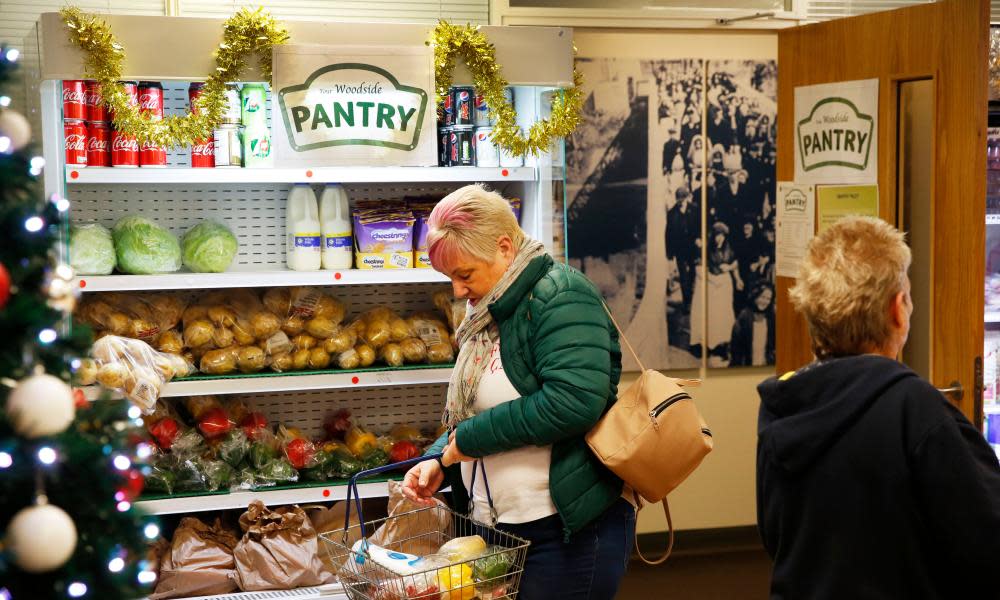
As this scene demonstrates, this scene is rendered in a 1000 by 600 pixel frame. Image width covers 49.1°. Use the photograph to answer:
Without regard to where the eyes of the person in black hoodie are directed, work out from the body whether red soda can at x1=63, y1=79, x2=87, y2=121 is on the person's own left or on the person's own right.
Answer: on the person's own left

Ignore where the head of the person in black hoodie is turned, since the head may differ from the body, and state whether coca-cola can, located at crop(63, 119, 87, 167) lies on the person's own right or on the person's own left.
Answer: on the person's own left

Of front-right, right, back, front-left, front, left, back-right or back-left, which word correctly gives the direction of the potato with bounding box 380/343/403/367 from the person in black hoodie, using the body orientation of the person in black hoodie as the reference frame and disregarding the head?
left

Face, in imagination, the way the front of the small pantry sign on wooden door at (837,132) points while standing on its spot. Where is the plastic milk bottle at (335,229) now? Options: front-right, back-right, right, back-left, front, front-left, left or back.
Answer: front-right

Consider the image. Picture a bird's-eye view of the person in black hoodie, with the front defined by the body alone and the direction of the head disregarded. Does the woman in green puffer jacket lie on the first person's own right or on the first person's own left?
on the first person's own left

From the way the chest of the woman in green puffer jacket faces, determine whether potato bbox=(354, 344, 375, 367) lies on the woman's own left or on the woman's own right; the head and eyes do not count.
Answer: on the woman's own right

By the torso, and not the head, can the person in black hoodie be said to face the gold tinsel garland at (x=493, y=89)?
no

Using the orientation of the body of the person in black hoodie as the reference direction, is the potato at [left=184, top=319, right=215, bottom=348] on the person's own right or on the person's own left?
on the person's own left

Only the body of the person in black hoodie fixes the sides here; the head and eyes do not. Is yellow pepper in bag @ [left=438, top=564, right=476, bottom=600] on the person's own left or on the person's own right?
on the person's own left

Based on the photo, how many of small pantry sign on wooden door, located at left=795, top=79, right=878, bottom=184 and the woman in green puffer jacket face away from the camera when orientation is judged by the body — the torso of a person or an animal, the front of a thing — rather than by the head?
0

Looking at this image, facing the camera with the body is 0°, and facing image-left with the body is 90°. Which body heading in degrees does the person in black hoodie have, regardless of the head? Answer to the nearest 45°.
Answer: approximately 225°

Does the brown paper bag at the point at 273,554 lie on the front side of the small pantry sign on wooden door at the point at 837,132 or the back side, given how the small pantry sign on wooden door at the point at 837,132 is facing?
on the front side

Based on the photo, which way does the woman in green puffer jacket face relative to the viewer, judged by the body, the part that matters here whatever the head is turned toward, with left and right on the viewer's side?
facing the viewer and to the left of the viewer

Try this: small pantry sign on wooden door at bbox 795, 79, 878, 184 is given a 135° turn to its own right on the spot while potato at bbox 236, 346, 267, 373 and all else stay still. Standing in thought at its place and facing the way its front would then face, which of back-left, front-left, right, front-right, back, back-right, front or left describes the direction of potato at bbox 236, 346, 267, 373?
left

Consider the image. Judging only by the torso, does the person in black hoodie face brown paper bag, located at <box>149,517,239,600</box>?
no
